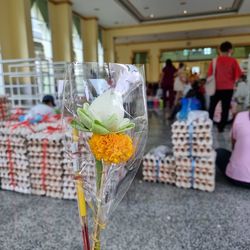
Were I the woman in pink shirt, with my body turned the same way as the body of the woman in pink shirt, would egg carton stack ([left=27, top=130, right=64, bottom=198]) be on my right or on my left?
on my left

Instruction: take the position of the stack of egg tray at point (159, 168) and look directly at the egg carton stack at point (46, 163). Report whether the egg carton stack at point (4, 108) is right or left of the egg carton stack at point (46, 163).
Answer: right

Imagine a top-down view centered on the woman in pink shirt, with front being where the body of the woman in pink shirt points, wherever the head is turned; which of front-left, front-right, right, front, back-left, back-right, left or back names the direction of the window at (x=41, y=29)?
front

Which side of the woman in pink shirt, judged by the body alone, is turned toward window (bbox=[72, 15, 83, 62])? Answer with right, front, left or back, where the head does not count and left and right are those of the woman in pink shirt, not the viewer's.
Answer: front

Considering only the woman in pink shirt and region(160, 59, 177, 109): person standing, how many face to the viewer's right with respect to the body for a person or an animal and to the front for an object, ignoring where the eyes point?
0

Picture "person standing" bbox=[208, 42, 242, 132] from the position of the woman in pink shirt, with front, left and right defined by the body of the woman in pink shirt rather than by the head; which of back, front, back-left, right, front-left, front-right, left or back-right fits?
front-right

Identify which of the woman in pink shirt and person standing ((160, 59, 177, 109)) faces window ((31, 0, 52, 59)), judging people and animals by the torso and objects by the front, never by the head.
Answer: the woman in pink shirt

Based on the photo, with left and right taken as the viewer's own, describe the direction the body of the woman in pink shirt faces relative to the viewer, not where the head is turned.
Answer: facing away from the viewer and to the left of the viewer

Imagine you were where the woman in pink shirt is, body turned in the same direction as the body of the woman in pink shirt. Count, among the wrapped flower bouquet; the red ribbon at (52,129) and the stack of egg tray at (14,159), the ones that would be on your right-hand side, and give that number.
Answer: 0

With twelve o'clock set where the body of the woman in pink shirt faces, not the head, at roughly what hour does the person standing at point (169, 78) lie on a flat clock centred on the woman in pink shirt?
The person standing is roughly at 1 o'clock from the woman in pink shirt.
